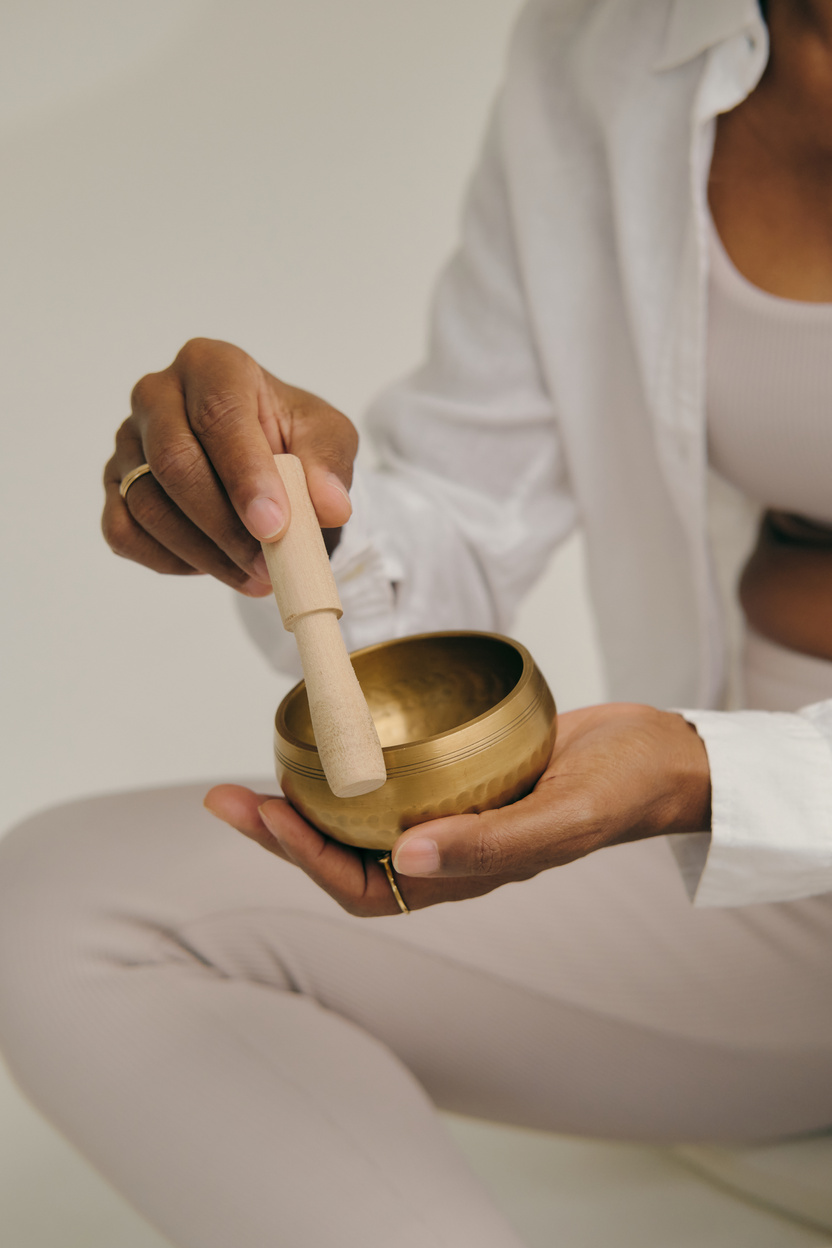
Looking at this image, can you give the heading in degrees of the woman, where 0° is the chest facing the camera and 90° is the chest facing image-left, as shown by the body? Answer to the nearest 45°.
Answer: approximately 45°
